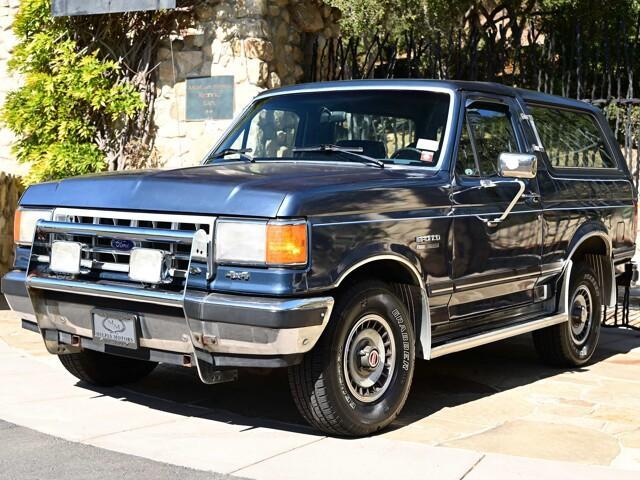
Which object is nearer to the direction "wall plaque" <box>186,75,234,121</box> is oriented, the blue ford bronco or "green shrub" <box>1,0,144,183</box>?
the blue ford bronco

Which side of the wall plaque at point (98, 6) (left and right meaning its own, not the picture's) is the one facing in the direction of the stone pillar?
left

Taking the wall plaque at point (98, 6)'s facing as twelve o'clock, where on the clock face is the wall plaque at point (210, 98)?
the wall plaque at point (210, 98) is roughly at 10 o'clock from the wall plaque at point (98, 6).

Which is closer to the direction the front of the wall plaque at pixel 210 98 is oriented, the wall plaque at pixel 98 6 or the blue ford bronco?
the blue ford bronco

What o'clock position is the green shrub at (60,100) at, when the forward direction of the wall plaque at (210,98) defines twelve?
The green shrub is roughly at 4 o'clock from the wall plaque.

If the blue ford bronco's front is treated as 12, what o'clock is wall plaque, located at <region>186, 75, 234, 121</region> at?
The wall plaque is roughly at 4 o'clock from the blue ford bronco.

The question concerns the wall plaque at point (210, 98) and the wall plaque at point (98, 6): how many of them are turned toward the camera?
2

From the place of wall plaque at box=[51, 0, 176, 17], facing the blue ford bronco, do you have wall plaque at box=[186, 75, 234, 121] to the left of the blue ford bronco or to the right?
left

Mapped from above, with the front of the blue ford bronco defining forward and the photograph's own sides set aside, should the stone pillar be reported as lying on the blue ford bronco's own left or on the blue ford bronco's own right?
on the blue ford bronco's own right

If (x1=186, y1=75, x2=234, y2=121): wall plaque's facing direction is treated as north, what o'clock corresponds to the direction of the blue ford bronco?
The blue ford bronco is roughly at 12 o'clock from the wall plaque.
